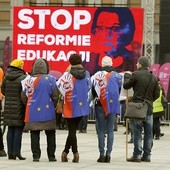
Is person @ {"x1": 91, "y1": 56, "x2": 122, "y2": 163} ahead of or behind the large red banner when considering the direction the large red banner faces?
ahead

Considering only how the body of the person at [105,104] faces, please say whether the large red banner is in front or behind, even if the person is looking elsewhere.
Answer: in front

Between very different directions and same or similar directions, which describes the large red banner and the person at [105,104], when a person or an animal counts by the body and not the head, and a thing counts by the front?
very different directions

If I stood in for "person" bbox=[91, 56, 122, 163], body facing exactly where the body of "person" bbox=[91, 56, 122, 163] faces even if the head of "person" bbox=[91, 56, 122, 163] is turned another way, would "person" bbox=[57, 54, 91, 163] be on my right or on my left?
on my left

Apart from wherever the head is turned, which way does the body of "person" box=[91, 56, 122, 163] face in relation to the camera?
away from the camera

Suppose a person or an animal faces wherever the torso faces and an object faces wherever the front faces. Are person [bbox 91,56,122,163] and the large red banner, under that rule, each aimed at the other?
yes

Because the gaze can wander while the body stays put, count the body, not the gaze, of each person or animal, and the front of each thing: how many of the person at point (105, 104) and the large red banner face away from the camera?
1

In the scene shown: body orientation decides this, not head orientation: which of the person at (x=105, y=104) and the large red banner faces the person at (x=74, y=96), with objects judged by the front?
the large red banner

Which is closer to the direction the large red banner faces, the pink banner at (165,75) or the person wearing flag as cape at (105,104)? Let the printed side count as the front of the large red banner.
the person wearing flag as cape

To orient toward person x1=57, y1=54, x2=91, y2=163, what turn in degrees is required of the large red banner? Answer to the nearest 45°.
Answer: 0° — it already faces them

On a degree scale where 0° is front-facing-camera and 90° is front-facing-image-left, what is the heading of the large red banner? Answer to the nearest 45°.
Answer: approximately 0°

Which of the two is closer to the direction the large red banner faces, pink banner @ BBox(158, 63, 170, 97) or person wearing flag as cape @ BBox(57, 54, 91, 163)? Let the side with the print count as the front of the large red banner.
the person wearing flag as cape
